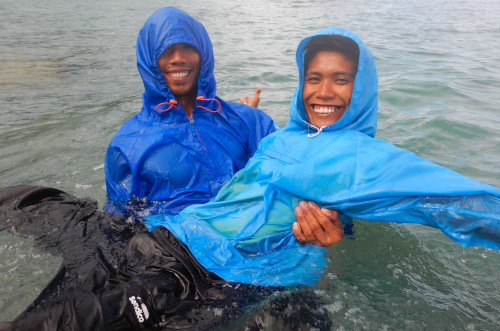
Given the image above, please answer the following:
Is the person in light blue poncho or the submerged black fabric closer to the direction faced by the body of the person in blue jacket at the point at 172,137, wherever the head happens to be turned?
the submerged black fabric

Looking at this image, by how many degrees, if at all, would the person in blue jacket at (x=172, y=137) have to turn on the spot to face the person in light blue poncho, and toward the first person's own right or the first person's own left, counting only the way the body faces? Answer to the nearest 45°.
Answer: approximately 45° to the first person's own left

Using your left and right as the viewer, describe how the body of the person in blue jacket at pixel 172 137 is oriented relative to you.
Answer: facing the viewer

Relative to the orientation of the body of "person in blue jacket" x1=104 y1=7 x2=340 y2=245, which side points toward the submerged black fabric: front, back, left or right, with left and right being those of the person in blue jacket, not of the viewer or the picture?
front
